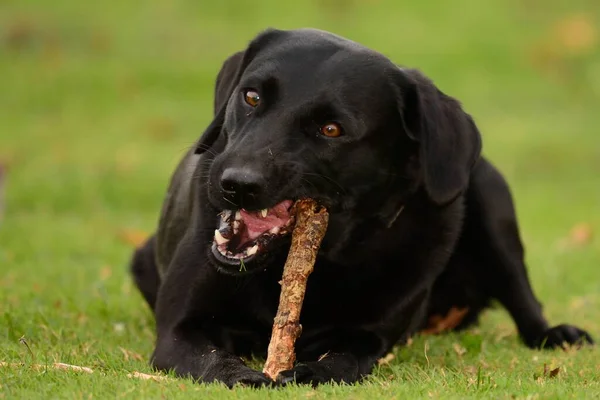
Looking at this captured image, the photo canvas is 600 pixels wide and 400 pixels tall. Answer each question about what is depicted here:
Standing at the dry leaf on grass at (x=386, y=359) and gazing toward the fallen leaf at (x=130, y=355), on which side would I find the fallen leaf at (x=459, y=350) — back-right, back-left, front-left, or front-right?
back-right

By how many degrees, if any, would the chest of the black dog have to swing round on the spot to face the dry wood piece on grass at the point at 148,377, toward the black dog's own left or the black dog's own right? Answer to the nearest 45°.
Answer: approximately 45° to the black dog's own right

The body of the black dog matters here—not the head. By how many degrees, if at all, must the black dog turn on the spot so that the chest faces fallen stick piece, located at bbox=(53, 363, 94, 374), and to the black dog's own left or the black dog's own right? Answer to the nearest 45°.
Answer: approximately 45° to the black dog's own right

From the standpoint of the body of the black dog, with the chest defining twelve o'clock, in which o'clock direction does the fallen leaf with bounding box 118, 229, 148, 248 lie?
The fallen leaf is roughly at 5 o'clock from the black dog.

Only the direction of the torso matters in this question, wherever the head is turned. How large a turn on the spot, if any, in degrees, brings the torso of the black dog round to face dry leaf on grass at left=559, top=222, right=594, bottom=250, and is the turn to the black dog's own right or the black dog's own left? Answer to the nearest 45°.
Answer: approximately 135° to the black dog's own left

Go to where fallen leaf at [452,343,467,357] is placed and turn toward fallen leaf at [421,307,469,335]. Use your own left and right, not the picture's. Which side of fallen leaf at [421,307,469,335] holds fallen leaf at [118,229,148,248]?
left

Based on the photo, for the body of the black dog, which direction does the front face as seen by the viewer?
toward the camera

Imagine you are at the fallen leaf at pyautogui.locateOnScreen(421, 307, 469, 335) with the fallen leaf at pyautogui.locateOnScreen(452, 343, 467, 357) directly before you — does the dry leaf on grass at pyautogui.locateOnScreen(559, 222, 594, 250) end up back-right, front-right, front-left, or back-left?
back-left

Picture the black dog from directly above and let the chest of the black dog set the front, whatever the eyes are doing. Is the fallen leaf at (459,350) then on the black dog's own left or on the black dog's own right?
on the black dog's own left

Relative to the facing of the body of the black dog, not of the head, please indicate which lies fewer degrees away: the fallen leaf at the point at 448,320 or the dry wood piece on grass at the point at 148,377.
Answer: the dry wood piece on grass

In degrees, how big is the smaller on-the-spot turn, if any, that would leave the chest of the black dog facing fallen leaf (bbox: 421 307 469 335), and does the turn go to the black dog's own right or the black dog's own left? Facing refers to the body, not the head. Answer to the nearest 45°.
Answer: approximately 135° to the black dog's own left
